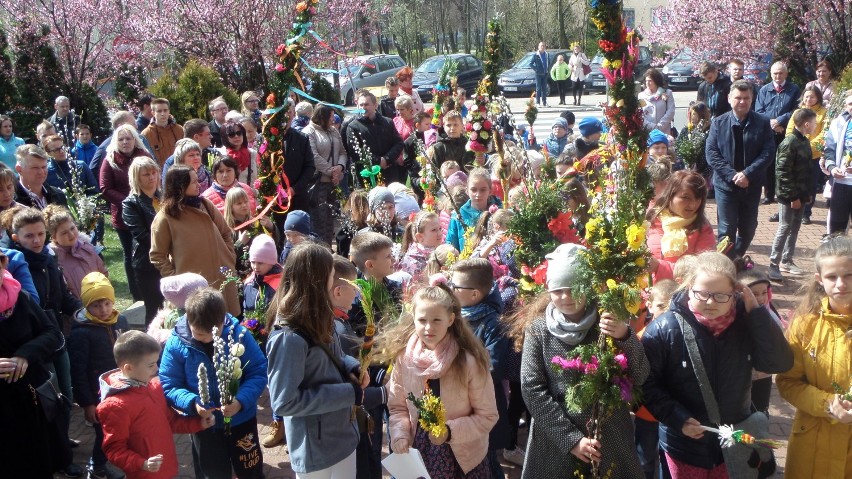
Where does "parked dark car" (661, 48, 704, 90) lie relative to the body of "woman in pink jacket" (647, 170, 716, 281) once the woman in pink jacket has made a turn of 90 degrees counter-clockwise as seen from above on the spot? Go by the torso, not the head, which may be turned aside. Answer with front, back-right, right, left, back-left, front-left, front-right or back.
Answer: left

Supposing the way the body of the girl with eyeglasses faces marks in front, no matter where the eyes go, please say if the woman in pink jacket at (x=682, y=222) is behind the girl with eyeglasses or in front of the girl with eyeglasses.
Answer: behind

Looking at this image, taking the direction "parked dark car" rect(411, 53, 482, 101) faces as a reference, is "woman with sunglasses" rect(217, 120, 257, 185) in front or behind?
in front

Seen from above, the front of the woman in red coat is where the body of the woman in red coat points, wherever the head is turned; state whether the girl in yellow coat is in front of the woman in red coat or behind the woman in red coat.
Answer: in front

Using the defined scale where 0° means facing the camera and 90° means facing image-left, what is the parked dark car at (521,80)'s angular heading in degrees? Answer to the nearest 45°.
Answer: approximately 45°

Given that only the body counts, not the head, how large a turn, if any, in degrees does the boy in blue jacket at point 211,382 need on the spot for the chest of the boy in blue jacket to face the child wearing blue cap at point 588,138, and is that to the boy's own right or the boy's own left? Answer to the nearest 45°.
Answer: approximately 135° to the boy's own left

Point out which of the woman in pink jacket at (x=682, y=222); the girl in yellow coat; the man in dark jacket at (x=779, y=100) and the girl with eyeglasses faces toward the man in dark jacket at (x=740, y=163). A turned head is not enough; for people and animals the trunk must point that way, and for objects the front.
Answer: the man in dark jacket at (x=779, y=100)

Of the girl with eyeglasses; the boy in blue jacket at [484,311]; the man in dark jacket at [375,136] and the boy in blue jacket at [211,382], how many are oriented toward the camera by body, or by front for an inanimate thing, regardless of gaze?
3

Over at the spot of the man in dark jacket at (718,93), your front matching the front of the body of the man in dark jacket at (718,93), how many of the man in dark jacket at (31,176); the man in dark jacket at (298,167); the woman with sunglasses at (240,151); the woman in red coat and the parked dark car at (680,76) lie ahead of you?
4

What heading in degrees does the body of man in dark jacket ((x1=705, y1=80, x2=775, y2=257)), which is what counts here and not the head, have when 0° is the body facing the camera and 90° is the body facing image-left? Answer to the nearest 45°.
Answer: approximately 0°
